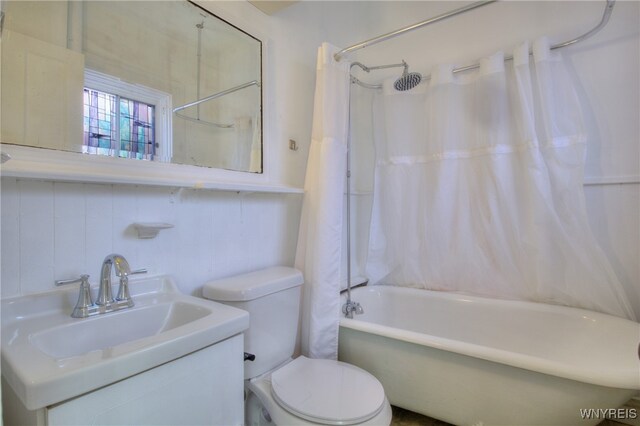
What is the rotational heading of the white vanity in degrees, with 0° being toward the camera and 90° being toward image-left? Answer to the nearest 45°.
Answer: approximately 315°

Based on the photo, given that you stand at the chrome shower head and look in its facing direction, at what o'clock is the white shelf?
The white shelf is roughly at 3 o'clock from the chrome shower head.

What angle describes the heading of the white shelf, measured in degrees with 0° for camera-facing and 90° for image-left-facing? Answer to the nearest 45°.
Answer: approximately 315°

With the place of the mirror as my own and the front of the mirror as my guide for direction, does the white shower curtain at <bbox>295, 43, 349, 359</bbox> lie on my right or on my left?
on my left

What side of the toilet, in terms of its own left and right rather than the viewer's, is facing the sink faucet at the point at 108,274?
right
